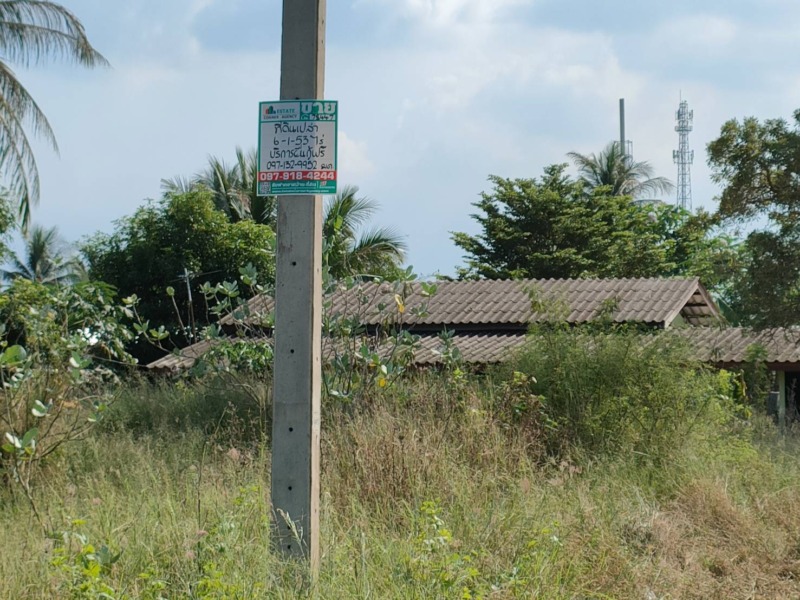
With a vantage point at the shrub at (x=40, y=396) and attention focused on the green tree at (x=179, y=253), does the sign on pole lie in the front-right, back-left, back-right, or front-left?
back-right

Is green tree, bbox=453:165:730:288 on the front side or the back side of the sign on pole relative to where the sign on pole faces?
on the back side

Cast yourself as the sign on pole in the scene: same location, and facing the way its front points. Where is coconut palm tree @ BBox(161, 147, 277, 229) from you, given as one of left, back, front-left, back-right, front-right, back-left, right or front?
back

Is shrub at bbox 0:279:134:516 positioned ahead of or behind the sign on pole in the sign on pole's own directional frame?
behind

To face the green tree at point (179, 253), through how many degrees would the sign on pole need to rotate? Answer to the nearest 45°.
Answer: approximately 180°

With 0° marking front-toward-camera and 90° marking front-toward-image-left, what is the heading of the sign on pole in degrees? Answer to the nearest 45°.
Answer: approximately 0°

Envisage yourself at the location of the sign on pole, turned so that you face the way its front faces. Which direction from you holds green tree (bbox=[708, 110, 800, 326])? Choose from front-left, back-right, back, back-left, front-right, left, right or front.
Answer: back-left

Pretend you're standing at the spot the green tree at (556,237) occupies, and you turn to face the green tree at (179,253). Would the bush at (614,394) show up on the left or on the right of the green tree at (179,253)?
left

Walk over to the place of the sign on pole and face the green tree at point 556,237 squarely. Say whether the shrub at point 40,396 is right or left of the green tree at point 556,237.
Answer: left

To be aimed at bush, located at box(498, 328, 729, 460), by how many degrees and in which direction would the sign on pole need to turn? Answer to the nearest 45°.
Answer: approximately 135° to its left
